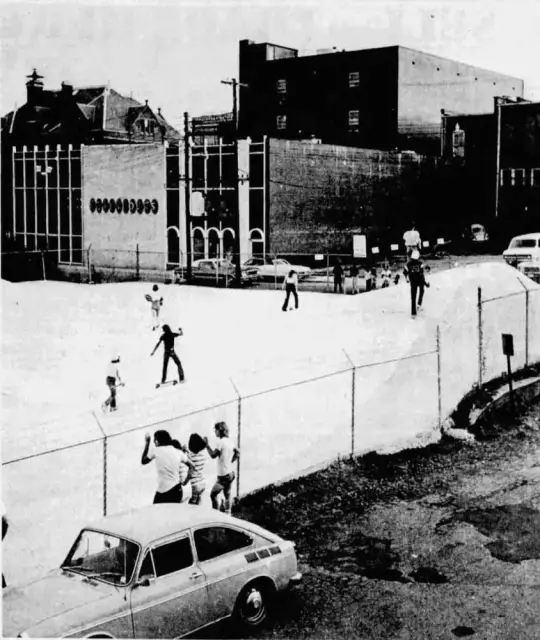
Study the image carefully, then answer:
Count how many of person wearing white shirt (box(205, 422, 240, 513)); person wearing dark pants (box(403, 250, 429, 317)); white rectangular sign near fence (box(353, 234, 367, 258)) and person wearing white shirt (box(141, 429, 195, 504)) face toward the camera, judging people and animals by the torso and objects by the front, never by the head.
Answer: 2

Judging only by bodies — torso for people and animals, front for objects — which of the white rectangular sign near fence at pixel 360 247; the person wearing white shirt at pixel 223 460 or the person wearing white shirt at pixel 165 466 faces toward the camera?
the white rectangular sign near fence

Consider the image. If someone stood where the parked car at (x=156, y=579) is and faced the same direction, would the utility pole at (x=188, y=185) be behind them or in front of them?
behind

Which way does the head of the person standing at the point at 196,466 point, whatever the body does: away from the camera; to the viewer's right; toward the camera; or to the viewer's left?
away from the camera

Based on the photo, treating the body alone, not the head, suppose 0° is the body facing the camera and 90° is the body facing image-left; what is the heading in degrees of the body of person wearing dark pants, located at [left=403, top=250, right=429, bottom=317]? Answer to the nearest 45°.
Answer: approximately 0°

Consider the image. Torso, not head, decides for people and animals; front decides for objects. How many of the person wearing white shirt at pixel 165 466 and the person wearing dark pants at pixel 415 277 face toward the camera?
1

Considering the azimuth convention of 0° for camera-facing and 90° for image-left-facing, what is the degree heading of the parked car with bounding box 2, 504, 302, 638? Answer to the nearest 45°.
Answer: approximately 45°

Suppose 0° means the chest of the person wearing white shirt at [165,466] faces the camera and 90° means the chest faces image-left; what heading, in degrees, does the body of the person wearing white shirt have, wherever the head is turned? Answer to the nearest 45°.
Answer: approximately 135°

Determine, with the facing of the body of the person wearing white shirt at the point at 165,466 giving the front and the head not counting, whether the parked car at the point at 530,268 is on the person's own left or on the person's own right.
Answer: on the person's own right

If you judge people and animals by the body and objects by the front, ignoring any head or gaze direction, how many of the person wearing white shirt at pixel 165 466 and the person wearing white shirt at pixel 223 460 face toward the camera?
0

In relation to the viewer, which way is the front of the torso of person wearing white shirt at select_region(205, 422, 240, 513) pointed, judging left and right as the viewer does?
facing away from the viewer and to the left of the viewer

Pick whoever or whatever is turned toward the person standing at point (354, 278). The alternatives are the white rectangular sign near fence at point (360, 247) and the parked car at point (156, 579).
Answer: the white rectangular sign near fence

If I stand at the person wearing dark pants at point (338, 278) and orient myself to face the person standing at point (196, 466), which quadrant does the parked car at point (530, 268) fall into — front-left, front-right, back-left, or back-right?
back-left

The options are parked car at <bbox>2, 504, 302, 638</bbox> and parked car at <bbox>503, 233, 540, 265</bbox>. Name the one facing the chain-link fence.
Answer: parked car at <bbox>503, 233, 540, 265</bbox>
